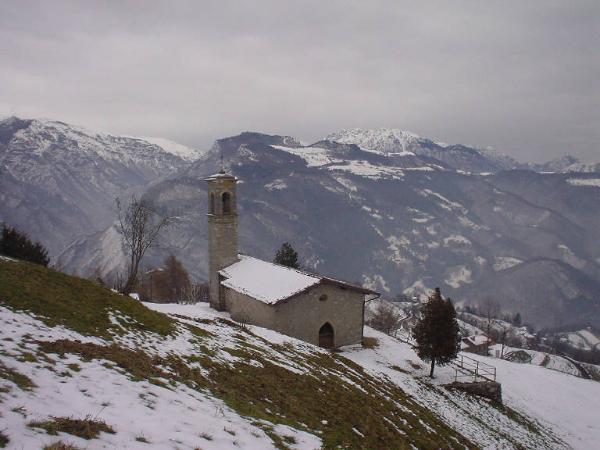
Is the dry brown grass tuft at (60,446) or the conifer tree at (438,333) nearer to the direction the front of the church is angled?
the conifer tree

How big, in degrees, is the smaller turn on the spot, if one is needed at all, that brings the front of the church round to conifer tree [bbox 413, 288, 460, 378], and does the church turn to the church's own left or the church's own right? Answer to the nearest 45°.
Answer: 0° — it already faces it

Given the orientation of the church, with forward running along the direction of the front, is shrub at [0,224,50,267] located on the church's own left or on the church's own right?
on the church's own right

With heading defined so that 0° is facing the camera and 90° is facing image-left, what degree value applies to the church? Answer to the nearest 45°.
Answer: approximately 315°

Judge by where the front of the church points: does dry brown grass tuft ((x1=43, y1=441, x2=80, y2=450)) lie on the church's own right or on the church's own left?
on the church's own right

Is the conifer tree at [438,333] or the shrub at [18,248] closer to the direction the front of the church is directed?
the conifer tree
